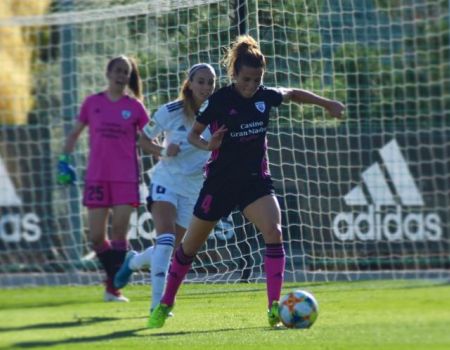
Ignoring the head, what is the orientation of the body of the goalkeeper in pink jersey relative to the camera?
toward the camera

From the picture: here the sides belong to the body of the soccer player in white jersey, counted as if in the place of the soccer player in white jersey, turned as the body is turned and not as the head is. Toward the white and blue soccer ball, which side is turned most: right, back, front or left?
front

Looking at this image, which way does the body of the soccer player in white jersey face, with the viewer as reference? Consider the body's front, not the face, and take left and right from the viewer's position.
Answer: facing the viewer and to the right of the viewer

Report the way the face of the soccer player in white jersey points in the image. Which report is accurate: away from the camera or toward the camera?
toward the camera

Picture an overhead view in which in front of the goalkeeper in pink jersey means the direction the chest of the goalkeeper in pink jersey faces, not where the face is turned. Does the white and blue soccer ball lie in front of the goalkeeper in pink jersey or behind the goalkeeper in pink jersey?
in front

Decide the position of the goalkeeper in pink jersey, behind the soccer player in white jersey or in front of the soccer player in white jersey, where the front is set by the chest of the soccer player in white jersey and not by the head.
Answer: behind

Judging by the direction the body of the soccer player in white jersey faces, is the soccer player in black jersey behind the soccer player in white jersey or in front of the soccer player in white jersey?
in front

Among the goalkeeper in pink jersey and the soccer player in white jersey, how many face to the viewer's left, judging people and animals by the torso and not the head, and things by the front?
0
